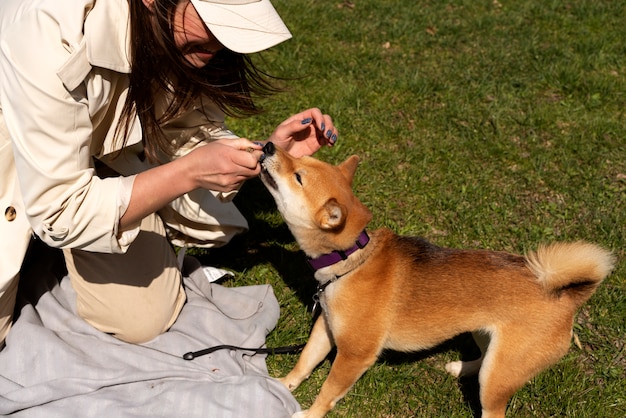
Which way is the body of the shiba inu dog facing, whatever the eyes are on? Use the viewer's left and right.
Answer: facing to the left of the viewer

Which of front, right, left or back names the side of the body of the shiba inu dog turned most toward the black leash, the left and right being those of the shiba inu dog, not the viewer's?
front
